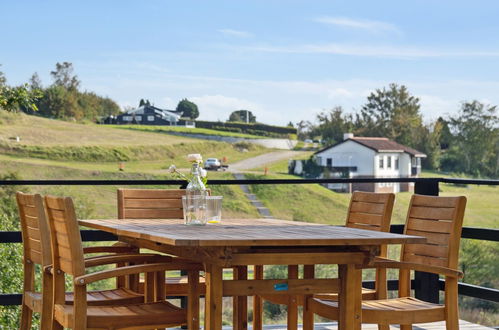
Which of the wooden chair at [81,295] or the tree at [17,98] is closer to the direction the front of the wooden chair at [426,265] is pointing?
the wooden chair

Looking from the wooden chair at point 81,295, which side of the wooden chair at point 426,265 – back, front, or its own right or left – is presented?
front

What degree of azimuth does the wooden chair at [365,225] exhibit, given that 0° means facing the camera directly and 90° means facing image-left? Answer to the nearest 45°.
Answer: approximately 45°

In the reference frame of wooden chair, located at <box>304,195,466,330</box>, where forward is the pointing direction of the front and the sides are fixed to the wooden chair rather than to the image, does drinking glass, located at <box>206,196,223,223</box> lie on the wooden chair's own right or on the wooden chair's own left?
on the wooden chair's own right

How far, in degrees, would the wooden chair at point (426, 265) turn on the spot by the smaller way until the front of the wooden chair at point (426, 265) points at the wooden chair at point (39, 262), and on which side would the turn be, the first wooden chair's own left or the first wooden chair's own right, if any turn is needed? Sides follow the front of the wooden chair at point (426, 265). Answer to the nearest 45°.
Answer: approximately 45° to the first wooden chair's own right

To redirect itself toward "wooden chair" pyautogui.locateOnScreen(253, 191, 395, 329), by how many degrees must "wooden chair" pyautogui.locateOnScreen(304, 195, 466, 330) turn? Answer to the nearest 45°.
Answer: approximately 90° to its right

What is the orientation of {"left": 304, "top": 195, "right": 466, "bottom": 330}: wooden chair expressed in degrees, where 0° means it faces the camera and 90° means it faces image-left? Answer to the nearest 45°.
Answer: approximately 45°

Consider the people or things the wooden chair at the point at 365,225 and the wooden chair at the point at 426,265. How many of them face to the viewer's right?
0

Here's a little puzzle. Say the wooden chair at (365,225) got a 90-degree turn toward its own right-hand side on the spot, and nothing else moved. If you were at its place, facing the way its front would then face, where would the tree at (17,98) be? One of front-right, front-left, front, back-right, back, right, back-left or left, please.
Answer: front

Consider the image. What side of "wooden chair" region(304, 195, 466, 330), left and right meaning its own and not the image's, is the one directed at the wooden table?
front
